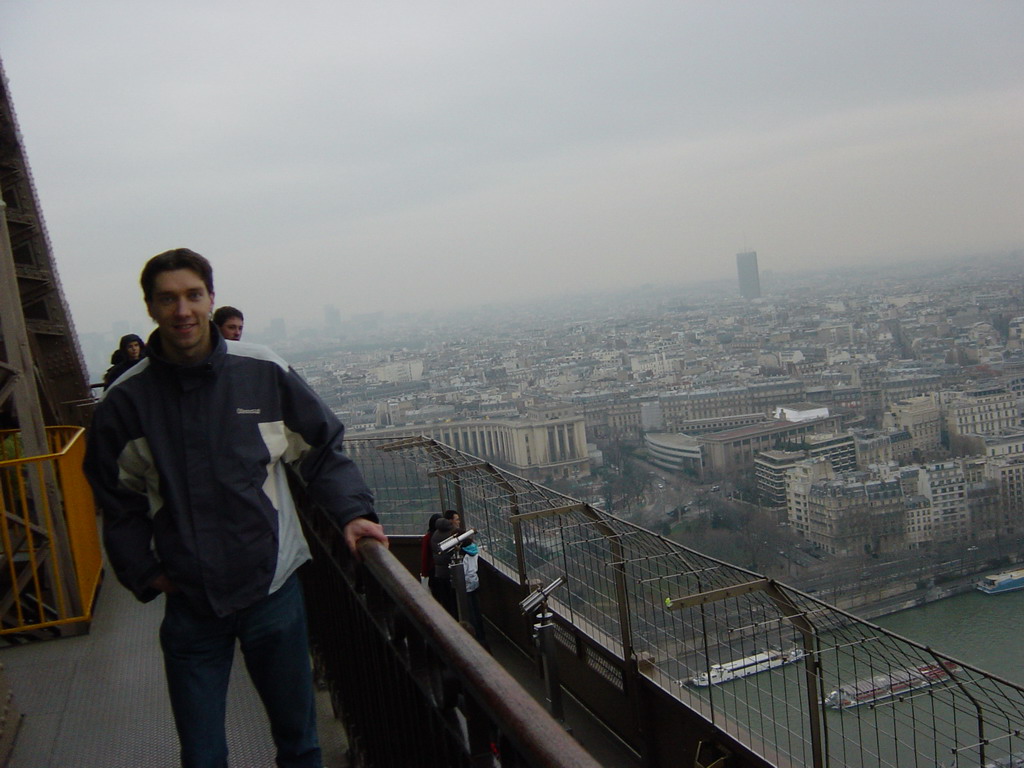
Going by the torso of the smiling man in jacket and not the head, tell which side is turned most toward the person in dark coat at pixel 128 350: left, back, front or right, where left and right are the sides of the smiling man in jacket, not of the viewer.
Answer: back

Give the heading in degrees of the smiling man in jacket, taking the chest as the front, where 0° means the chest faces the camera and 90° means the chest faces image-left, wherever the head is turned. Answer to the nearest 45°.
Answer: approximately 0°

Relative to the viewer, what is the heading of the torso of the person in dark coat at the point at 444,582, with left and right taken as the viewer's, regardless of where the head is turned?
facing away from the viewer and to the right of the viewer

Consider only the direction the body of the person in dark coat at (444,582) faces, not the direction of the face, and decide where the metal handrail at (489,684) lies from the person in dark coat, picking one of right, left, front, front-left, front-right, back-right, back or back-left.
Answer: back-right

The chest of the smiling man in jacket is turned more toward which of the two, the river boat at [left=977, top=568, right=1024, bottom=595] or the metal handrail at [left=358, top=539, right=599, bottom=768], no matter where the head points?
the metal handrail

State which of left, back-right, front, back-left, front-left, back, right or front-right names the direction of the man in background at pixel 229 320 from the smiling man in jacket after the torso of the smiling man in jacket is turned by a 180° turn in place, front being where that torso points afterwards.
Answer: front

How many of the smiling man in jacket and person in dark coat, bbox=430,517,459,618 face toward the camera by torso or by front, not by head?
1

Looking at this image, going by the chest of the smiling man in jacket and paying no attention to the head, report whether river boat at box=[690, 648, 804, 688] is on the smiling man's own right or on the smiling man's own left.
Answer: on the smiling man's own left

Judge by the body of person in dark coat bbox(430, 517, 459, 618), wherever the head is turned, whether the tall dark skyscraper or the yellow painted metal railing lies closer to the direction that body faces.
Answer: the tall dark skyscraper
